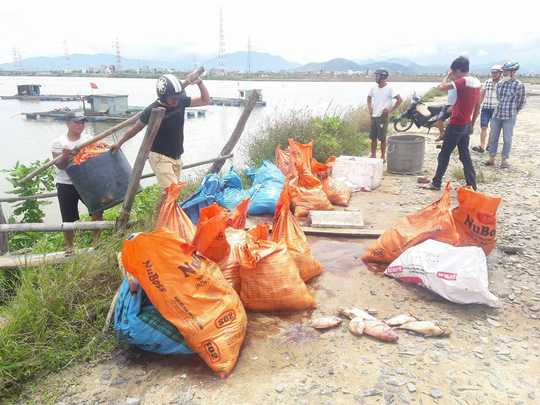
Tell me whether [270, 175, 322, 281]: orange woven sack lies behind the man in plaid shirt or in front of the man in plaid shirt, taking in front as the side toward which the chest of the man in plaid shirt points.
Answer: in front

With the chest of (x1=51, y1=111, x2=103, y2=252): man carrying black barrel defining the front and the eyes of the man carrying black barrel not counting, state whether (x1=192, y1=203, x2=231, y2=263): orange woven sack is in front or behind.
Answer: in front

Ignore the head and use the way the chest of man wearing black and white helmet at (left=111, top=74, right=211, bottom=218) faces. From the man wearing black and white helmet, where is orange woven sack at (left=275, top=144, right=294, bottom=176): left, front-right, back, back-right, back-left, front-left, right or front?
left

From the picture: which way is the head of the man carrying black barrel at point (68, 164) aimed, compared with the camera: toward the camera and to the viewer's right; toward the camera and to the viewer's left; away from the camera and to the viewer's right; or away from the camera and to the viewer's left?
toward the camera and to the viewer's right

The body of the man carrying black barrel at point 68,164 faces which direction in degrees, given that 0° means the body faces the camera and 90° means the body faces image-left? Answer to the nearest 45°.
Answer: approximately 315°

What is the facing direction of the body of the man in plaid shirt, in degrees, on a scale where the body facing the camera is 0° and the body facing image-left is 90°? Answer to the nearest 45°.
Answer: approximately 45°

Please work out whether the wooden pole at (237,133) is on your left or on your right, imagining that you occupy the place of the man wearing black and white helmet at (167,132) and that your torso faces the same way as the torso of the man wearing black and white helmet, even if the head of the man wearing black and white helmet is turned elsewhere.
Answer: on your left

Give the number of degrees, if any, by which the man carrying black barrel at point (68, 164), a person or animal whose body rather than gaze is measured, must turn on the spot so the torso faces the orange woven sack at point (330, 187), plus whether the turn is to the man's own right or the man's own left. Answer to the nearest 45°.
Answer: approximately 45° to the man's own left

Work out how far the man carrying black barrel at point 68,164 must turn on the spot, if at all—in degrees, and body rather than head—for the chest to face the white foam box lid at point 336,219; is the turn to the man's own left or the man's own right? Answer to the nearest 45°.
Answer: approximately 45° to the man's own left

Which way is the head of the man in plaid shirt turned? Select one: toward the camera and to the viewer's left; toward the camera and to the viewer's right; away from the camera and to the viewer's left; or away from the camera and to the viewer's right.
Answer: toward the camera and to the viewer's left
